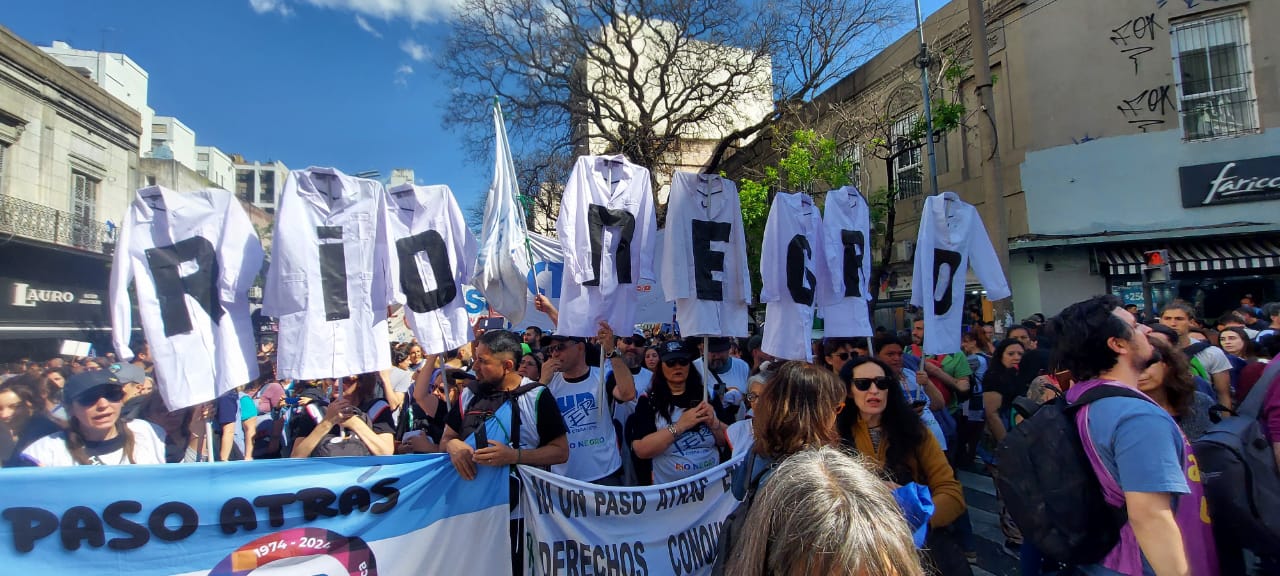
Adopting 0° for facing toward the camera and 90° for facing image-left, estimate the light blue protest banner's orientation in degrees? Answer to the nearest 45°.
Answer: approximately 0°

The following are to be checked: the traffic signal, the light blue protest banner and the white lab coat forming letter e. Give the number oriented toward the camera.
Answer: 3

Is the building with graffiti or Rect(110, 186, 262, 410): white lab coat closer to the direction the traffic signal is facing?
the white lab coat

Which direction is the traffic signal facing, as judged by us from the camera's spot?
facing the viewer

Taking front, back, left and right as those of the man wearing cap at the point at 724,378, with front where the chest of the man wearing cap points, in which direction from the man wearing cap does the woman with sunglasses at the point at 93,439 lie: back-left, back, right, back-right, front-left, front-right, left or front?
front-right

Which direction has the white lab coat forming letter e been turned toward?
toward the camera

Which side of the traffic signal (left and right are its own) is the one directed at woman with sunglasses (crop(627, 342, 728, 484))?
front

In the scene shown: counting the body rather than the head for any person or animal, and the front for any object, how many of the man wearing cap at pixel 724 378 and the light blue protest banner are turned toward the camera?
2

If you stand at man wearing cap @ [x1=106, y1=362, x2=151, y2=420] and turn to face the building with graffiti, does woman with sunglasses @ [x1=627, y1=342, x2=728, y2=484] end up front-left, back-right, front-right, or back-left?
front-right

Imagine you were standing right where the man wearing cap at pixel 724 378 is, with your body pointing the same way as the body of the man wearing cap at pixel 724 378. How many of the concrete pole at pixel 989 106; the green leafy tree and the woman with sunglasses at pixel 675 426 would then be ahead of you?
1
